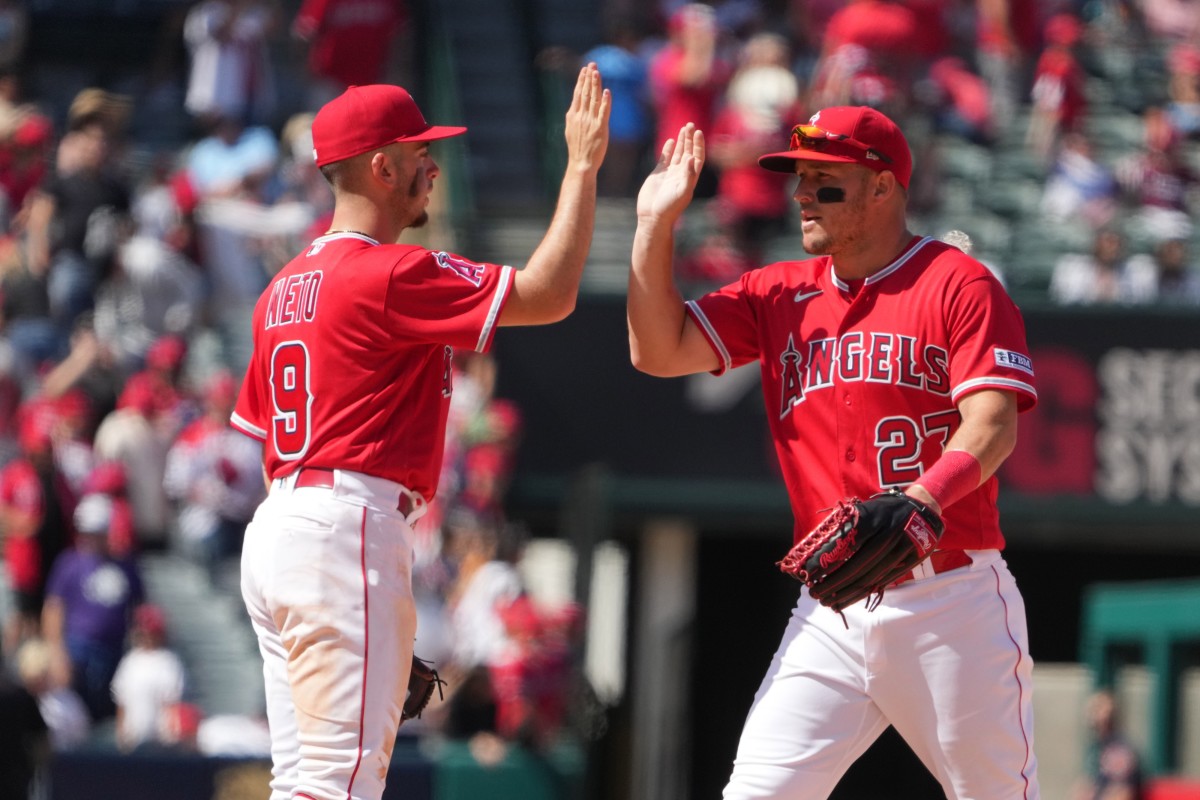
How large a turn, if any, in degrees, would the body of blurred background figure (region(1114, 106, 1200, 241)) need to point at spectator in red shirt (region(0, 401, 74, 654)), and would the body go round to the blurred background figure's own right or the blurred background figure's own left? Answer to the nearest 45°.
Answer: approximately 45° to the blurred background figure's own right

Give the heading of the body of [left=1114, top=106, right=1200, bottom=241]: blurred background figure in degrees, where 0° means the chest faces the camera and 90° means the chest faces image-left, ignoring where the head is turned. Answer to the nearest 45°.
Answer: approximately 0°

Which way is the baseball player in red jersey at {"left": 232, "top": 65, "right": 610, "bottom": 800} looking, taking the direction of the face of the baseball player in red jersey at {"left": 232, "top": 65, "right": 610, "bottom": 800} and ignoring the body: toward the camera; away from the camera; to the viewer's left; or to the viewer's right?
to the viewer's right

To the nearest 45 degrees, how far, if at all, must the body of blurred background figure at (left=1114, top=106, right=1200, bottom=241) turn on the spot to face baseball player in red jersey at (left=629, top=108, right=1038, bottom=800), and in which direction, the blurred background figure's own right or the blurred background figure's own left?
0° — they already face them

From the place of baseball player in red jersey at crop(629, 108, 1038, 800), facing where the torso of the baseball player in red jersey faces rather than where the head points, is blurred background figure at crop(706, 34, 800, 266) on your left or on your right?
on your right

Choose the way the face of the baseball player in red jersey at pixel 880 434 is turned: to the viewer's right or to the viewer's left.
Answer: to the viewer's left
